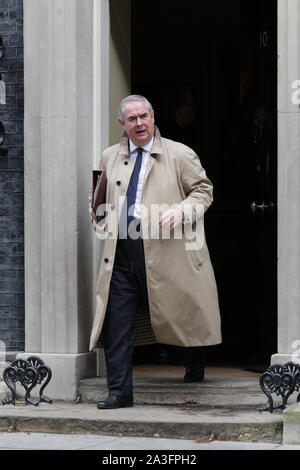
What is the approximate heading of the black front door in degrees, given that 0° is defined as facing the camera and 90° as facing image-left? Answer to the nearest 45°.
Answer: approximately 45°

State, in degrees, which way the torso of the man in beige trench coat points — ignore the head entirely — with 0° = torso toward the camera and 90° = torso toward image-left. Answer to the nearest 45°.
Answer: approximately 45°

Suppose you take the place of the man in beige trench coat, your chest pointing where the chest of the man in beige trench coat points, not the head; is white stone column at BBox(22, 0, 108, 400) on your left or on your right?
on your right

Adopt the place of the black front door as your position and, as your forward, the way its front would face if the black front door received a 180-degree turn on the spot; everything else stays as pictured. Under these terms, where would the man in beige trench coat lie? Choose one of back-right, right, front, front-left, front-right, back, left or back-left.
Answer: back-right

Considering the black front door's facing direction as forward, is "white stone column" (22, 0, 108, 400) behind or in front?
in front
